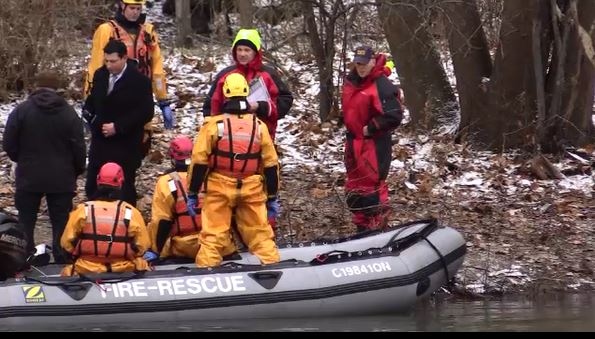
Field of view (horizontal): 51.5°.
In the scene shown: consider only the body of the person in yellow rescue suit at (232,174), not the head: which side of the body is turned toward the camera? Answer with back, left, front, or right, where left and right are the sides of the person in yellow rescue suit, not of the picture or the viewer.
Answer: back

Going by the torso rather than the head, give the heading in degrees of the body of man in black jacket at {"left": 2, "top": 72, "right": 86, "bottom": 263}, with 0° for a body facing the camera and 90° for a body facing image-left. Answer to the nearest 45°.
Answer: approximately 180°

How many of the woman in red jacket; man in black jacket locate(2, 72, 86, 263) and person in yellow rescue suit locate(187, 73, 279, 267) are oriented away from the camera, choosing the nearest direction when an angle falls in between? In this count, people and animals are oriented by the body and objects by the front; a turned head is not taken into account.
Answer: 2

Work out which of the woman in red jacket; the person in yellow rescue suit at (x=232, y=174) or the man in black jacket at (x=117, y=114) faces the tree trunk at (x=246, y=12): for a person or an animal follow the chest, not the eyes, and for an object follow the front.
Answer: the person in yellow rescue suit

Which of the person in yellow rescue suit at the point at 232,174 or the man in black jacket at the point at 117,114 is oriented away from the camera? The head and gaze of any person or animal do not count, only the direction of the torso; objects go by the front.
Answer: the person in yellow rescue suit

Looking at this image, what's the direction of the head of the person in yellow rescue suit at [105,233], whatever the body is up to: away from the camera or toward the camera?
away from the camera

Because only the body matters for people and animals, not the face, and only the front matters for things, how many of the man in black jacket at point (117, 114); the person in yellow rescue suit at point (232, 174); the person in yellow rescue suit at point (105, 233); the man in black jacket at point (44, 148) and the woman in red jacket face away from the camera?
3

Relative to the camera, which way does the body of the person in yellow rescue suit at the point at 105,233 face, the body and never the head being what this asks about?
away from the camera

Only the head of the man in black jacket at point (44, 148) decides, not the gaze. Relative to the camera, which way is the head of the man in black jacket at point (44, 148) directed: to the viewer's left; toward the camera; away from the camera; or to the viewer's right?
away from the camera

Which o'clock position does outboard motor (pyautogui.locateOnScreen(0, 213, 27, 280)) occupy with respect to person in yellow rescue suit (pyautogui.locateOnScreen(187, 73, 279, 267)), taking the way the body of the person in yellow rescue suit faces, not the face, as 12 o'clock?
The outboard motor is roughly at 9 o'clock from the person in yellow rescue suit.
